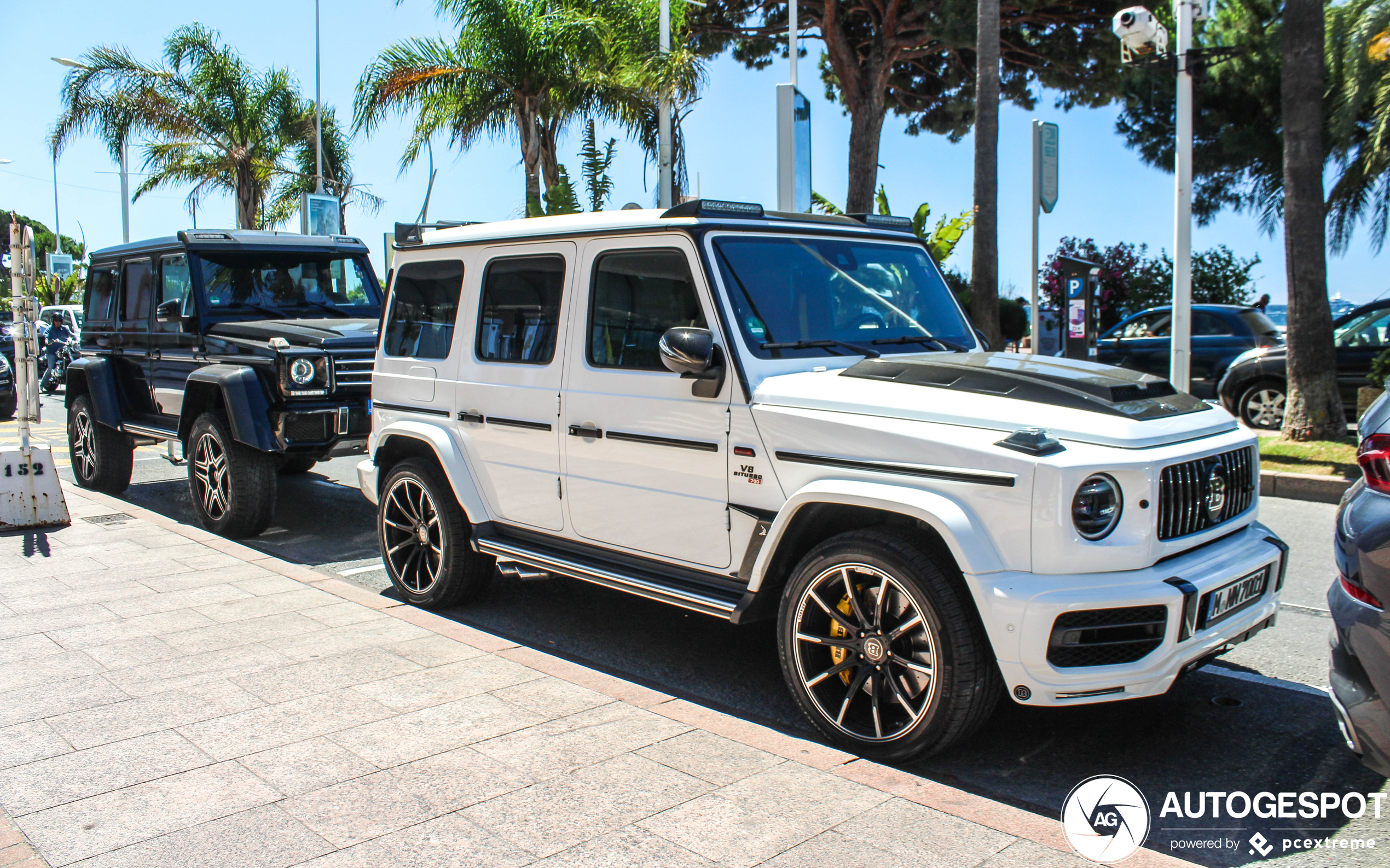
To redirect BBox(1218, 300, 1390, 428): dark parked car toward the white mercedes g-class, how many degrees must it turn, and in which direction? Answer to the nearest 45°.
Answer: approximately 90° to its left

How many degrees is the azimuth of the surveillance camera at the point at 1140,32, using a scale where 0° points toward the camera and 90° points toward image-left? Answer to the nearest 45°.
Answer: approximately 45°

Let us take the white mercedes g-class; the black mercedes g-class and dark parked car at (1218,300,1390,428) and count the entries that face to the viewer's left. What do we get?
1

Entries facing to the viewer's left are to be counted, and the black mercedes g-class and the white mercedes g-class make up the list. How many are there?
0

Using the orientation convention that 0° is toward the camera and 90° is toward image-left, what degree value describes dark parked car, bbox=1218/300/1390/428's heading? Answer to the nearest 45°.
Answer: approximately 90°

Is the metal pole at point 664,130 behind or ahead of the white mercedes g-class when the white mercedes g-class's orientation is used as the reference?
behind

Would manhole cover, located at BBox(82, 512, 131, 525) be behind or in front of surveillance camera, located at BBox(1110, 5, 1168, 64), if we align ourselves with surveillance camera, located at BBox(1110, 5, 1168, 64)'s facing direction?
in front

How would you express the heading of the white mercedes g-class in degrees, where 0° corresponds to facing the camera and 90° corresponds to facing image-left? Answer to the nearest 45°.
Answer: approximately 315°
